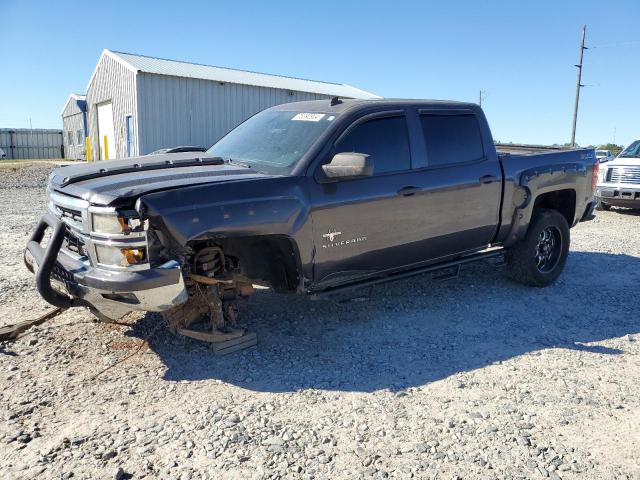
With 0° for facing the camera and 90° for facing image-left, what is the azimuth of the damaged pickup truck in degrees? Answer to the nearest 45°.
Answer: approximately 45°

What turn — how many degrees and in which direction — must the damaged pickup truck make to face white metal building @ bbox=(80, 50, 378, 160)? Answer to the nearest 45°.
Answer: approximately 135° to its right

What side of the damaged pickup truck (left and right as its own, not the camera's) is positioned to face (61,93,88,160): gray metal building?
right

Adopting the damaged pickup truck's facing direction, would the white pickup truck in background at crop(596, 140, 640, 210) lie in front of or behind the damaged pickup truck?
behind
